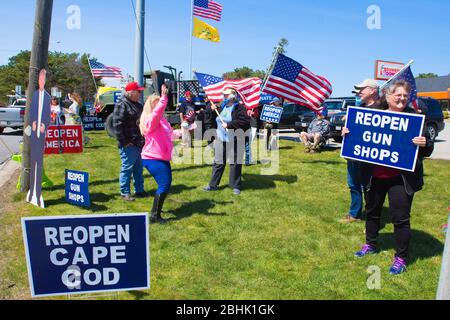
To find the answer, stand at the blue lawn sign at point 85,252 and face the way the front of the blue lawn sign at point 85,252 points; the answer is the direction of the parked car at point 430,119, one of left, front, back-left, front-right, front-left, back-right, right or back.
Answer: back-left

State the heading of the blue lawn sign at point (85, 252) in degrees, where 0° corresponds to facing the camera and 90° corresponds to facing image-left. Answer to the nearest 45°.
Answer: approximately 0°

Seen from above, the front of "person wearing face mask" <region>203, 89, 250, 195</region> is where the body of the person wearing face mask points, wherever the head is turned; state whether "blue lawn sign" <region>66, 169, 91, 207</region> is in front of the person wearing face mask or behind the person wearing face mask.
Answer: in front

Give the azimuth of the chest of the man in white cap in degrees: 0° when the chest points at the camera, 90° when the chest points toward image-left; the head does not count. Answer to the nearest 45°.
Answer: approximately 90°

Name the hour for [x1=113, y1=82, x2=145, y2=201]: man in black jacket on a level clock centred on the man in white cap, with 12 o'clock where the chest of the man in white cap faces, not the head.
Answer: The man in black jacket is roughly at 12 o'clock from the man in white cap.

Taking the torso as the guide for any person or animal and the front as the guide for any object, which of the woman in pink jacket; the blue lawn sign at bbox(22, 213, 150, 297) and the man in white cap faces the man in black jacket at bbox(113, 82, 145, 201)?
the man in white cap

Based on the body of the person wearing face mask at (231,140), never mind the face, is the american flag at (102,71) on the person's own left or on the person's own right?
on the person's own right

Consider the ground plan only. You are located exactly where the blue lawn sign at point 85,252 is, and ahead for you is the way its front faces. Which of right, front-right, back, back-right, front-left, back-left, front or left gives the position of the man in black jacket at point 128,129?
back

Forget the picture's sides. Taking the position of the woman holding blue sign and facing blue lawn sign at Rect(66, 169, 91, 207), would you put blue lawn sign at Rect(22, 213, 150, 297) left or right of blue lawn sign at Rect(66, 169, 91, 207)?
left

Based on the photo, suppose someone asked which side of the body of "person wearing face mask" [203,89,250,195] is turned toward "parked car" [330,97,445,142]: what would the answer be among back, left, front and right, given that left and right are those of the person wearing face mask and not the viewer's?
back
